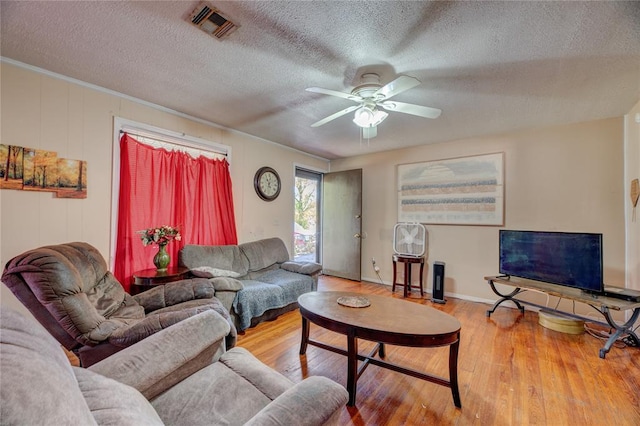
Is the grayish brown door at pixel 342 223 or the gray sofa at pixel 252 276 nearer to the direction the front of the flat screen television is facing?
the gray sofa

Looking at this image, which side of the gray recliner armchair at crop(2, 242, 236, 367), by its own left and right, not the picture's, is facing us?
right

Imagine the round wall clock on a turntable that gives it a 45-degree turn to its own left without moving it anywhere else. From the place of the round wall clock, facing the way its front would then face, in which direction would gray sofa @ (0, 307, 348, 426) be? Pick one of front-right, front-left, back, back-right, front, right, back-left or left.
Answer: right

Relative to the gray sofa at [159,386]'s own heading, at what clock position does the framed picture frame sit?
The framed picture frame is roughly at 1 o'clock from the gray sofa.

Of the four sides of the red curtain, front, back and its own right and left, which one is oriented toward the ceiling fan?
front

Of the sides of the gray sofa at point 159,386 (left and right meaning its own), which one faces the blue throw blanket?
front

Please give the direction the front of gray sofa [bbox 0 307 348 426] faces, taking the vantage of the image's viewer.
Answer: facing away from the viewer and to the right of the viewer

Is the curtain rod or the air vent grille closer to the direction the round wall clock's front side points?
the air vent grille

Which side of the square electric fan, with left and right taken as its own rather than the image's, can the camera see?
front

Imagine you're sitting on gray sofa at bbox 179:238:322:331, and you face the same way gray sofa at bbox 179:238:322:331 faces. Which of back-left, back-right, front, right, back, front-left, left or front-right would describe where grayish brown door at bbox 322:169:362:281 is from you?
left

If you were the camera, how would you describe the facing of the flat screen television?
facing the viewer and to the left of the viewer

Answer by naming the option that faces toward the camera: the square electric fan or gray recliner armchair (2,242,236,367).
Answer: the square electric fan

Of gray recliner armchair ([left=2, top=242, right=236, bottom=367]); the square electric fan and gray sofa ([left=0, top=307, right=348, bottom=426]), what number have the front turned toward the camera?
1

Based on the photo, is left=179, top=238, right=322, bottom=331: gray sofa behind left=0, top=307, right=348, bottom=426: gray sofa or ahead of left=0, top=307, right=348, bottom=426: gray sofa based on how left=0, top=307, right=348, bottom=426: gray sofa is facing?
ahead

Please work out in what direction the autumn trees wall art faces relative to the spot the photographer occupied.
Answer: facing the viewer and to the right of the viewer
